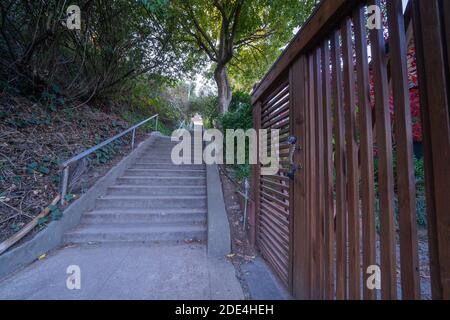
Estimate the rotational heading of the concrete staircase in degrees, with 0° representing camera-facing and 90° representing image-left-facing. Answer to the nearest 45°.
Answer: approximately 0°

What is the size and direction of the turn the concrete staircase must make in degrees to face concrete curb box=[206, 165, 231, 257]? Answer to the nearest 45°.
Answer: approximately 45° to its left

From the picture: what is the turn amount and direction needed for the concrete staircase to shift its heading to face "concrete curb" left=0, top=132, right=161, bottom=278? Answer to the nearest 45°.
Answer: approximately 90° to its right
